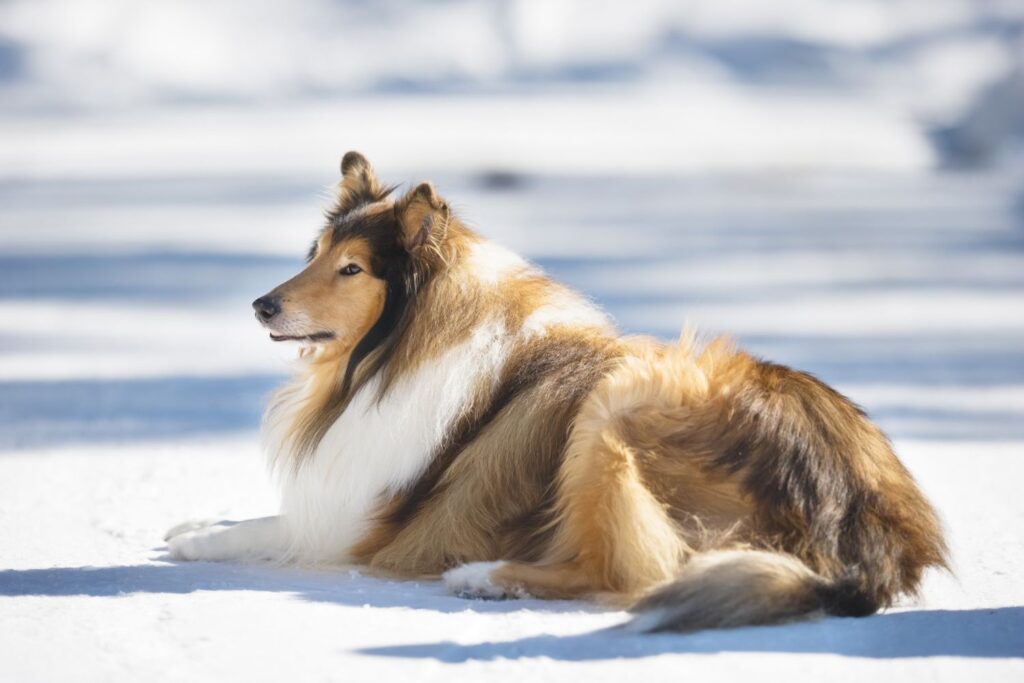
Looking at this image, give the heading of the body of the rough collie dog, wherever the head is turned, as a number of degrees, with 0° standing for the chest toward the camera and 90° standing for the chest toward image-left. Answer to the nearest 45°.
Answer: approximately 90°
